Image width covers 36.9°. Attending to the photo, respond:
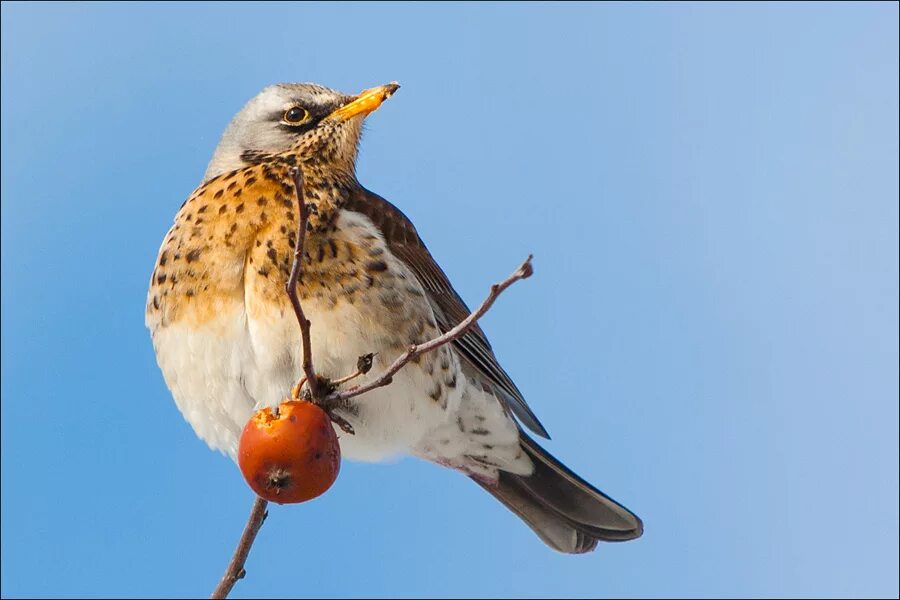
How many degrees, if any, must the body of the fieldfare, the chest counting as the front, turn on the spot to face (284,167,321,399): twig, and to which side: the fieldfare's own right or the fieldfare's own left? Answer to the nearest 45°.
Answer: approximately 45° to the fieldfare's own left

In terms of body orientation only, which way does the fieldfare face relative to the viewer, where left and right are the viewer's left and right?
facing the viewer and to the left of the viewer
